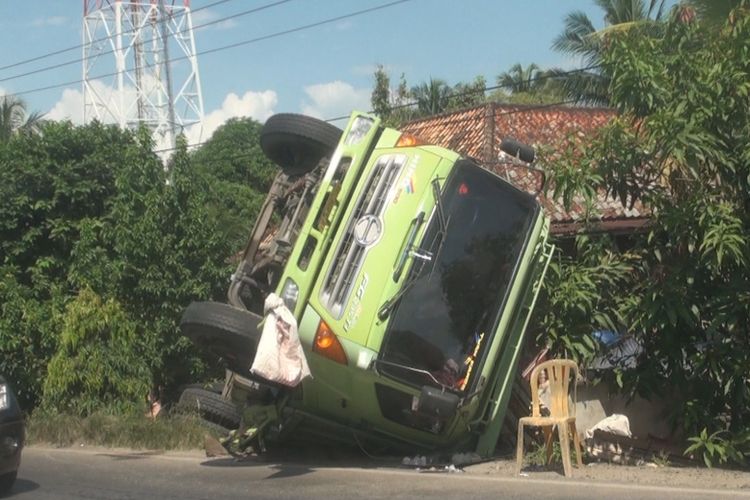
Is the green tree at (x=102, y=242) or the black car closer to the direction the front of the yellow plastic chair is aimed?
the black car

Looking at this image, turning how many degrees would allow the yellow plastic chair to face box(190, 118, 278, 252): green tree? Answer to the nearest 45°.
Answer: approximately 90° to its right

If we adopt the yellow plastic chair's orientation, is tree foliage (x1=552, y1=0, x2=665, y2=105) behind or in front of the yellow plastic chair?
behind

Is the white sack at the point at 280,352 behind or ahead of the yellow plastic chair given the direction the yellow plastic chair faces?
ahead

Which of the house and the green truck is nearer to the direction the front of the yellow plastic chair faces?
the green truck

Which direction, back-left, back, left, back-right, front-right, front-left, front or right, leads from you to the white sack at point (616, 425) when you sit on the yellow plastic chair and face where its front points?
back

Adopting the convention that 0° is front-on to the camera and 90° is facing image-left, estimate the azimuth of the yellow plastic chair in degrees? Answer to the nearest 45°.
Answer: approximately 45°

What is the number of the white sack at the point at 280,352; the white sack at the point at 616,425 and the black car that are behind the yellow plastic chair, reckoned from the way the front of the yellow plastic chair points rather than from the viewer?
1

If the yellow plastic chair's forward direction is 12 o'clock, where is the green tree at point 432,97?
The green tree is roughly at 4 o'clock from the yellow plastic chair.

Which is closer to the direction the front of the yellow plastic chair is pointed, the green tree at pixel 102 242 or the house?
the green tree
